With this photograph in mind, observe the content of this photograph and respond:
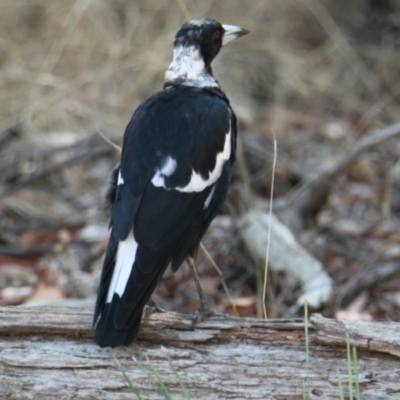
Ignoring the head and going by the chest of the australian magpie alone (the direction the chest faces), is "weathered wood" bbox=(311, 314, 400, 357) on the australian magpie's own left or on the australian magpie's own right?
on the australian magpie's own right

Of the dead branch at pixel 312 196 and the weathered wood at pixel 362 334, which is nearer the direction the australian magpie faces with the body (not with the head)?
the dead branch

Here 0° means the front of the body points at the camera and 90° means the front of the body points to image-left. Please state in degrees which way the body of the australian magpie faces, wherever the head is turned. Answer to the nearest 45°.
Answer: approximately 225°

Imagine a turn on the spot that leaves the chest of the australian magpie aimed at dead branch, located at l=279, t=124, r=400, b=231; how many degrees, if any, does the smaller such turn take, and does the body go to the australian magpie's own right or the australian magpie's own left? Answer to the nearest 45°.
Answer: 0° — it already faces it
